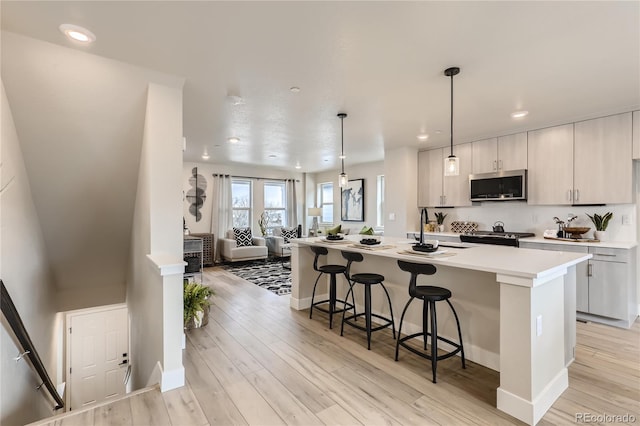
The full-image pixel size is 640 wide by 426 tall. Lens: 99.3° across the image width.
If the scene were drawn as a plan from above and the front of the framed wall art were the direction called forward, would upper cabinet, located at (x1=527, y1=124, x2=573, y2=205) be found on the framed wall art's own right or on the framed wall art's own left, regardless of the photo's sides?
on the framed wall art's own left

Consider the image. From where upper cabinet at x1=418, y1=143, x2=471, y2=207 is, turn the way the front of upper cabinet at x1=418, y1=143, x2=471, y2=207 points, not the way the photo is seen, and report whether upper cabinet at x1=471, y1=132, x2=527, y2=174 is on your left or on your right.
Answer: on your left

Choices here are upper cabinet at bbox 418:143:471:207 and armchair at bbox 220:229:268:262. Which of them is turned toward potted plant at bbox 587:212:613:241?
the armchair

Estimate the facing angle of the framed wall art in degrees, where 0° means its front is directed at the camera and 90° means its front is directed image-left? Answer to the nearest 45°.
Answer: approximately 45°

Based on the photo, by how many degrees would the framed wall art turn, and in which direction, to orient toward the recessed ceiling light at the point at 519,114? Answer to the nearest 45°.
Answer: approximately 90° to its left

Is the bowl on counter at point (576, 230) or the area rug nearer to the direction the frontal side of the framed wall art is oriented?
the area rug

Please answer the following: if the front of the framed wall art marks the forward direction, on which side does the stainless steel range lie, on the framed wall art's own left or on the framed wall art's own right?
on the framed wall art's own left

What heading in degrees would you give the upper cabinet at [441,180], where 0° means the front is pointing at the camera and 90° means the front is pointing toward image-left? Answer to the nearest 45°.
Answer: approximately 45°

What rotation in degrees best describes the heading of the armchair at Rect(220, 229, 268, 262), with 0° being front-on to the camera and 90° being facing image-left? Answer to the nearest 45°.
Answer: approximately 315°
